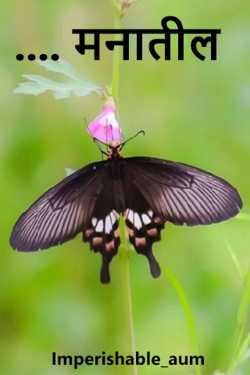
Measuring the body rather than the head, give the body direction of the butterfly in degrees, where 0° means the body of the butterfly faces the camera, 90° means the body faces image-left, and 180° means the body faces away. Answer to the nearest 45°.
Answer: approximately 180°
